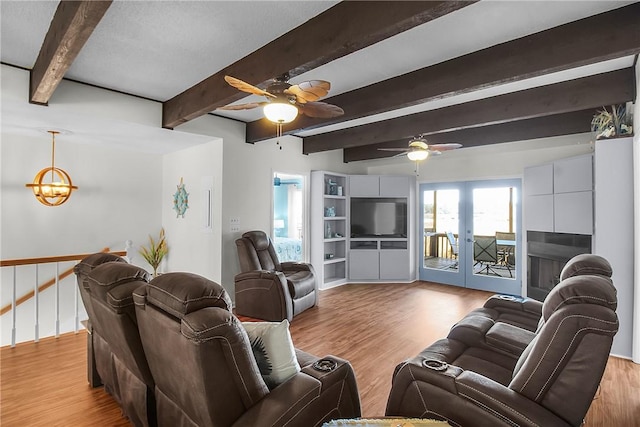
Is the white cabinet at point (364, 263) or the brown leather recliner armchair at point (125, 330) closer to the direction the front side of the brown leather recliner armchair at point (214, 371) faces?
the white cabinet

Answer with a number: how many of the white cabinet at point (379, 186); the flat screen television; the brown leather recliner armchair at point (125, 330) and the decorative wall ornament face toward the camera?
3

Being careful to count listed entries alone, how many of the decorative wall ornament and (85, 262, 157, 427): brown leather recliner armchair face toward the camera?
1

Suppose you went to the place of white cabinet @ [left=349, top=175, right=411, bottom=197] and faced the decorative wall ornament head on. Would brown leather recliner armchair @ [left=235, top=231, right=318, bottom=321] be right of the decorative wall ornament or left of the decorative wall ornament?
left

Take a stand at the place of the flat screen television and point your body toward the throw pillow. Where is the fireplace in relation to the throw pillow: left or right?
left

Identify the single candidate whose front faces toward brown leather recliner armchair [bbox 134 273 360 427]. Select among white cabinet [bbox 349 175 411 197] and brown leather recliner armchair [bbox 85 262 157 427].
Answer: the white cabinet

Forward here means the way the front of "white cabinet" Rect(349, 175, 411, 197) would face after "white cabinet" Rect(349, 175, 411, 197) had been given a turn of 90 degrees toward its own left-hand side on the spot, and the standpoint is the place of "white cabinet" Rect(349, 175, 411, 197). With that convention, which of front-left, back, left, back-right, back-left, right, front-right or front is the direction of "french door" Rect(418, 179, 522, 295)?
front

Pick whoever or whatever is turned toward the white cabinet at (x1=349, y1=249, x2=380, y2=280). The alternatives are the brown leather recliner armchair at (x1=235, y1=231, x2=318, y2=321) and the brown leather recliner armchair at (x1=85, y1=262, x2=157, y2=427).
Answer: the brown leather recliner armchair at (x1=85, y1=262, x2=157, y2=427)

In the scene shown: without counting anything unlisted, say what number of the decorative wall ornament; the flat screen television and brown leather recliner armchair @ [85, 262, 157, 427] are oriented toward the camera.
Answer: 2

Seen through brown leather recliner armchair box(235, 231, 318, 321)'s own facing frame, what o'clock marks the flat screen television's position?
The flat screen television is roughly at 9 o'clock from the brown leather recliner armchair.

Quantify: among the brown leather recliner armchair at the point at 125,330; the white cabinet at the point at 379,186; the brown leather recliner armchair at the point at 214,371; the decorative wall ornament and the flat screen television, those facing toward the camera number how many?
3

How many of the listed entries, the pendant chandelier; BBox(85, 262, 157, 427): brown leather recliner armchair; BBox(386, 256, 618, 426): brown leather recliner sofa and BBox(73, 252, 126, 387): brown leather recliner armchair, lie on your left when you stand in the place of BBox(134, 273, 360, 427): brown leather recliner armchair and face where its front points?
3

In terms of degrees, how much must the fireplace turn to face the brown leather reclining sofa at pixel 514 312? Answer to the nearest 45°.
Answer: approximately 45° to its left

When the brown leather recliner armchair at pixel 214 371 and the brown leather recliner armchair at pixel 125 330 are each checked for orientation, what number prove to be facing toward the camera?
0

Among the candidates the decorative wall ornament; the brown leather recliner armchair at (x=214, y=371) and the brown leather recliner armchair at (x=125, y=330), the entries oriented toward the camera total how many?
1
